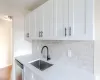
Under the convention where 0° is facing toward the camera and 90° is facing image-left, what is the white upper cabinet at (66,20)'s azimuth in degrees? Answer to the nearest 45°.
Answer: approximately 45°
